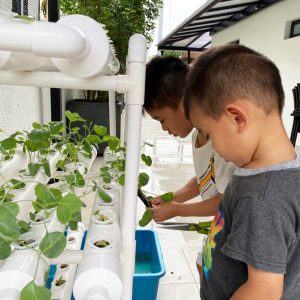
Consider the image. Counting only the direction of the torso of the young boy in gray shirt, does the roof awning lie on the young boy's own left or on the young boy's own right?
on the young boy's own right

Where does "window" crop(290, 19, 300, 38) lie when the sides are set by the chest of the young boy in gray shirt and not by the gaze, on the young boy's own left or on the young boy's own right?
on the young boy's own right

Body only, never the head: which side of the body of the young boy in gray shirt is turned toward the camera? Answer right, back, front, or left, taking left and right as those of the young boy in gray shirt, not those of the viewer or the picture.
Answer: left

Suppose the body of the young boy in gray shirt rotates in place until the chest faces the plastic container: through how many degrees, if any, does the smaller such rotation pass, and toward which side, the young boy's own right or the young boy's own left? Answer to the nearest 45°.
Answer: approximately 45° to the young boy's own right

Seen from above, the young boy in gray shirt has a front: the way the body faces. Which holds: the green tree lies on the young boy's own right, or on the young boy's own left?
on the young boy's own right
